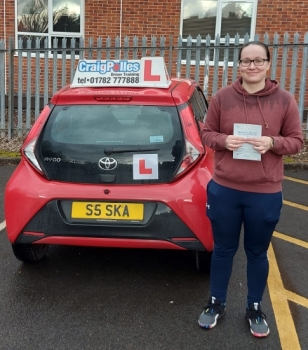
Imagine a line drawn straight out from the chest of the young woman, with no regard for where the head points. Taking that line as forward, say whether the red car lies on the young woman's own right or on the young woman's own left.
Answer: on the young woman's own right

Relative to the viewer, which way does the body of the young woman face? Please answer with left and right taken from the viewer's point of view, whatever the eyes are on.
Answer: facing the viewer

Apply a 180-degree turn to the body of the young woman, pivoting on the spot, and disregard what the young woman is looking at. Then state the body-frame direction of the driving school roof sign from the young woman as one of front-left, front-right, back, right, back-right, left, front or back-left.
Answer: front-left

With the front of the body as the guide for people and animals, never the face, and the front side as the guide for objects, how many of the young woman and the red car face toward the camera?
1

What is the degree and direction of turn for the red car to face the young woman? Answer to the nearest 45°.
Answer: approximately 135° to its right

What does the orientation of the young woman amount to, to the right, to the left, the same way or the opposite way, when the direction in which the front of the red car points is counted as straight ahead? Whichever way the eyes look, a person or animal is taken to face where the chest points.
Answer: the opposite way

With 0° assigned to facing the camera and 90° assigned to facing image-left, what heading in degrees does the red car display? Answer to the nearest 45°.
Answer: approximately 180°
